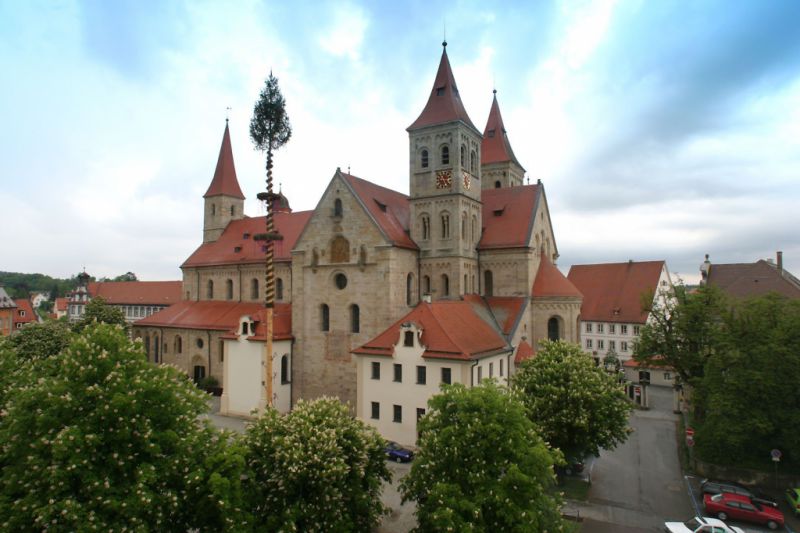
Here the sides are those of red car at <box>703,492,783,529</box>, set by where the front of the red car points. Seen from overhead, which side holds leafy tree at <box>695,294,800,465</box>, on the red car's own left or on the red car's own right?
on the red car's own left

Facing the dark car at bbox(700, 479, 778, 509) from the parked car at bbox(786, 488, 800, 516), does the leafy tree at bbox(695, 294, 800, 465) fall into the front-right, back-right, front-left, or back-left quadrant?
front-right

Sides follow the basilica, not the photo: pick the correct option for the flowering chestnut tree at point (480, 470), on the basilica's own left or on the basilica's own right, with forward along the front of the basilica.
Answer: on the basilica's own left

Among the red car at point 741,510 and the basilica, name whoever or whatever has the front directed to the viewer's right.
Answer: the red car

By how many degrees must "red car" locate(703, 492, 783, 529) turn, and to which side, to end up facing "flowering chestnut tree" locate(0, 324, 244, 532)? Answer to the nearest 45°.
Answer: approximately 135° to its right

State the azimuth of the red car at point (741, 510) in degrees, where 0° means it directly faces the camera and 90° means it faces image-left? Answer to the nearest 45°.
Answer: approximately 270°

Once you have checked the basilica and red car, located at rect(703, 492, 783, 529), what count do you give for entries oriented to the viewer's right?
1

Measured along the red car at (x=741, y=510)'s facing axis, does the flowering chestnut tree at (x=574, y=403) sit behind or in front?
behind

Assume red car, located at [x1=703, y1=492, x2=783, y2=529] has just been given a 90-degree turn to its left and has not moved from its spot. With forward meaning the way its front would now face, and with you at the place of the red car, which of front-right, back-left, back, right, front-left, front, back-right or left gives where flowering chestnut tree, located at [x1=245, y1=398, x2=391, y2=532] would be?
back-left

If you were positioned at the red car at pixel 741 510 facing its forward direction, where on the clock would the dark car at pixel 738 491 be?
The dark car is roughly at 9 o'clock from the red car.

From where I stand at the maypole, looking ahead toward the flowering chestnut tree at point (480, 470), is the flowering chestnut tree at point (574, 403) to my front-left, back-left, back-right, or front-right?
front-left

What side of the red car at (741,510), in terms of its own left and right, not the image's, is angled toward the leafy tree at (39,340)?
back
